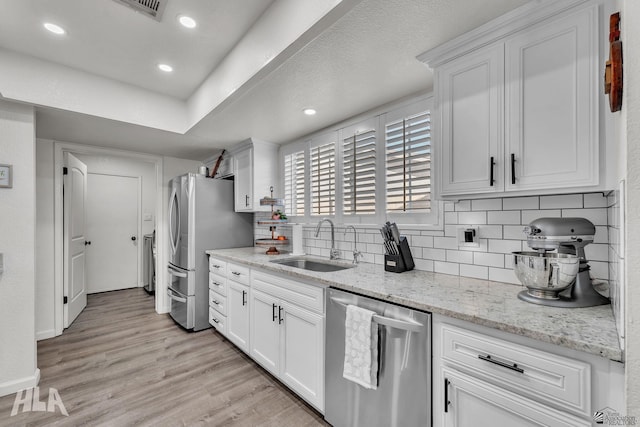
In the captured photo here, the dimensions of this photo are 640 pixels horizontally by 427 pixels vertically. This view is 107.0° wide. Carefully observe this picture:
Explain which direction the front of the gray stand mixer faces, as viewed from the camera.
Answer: facing to the left of the viewer

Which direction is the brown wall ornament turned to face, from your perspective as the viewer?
facing to the left of the viewer

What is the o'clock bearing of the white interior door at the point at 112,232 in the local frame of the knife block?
The white interior door is roughly at 2 o'clock from the knife block.

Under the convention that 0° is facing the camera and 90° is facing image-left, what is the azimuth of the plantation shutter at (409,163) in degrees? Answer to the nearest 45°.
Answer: approximately 45°

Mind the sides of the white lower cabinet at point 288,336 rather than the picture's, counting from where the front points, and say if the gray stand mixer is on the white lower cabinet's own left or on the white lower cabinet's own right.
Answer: on the white lower cabinet's own left

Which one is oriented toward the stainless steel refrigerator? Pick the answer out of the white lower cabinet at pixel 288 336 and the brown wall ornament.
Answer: the brown wall ornament

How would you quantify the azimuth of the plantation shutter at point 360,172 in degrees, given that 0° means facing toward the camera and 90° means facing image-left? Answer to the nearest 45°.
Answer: approximately 45°

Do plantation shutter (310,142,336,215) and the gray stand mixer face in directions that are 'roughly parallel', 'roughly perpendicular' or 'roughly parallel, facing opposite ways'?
roughly perpendicular

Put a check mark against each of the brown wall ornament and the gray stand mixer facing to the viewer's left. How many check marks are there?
2

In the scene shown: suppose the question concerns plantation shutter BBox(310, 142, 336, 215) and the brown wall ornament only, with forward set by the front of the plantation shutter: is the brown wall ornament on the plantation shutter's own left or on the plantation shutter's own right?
on the plantation shutter's own left

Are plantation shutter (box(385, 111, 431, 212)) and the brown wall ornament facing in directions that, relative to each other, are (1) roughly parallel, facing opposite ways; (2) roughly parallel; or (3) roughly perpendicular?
roughly perpendicular
